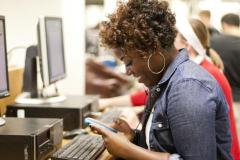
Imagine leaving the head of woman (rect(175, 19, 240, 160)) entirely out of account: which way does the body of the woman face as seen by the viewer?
to the viewer's left

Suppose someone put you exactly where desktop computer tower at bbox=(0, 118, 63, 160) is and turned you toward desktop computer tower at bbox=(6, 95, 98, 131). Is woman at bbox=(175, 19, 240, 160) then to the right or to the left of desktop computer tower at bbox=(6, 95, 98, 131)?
right

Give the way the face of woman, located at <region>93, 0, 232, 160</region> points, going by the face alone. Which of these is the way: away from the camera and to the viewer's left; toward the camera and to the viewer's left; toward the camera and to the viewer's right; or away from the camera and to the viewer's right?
toward the camera and to the viewer's left

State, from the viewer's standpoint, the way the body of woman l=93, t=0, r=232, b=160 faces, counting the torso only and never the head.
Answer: to the viewer's left

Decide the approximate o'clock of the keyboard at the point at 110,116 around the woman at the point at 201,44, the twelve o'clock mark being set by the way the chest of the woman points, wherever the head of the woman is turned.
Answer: The keyboard is roughly at 11 o'clock from the woman.

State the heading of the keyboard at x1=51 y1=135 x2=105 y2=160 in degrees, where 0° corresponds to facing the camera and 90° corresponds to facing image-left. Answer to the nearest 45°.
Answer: approximately 270°

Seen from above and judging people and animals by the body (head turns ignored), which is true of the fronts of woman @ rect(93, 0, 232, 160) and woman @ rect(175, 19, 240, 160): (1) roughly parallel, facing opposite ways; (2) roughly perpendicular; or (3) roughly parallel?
roughly parallel

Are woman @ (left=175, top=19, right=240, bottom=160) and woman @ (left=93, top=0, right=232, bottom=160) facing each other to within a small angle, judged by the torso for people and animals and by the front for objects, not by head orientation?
no

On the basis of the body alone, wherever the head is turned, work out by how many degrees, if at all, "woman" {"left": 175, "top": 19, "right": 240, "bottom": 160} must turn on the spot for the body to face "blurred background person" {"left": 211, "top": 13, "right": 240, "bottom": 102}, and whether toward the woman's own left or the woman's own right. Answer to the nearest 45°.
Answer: approximately 90° to the woman's own right

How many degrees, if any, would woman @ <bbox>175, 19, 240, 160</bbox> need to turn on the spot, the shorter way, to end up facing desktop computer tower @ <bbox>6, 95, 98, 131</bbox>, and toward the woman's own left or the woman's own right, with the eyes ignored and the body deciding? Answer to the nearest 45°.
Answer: approximately 45° to the woman's own left

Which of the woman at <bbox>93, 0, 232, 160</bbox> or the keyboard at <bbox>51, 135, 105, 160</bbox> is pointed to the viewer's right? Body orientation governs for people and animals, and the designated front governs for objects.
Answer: the keyboard

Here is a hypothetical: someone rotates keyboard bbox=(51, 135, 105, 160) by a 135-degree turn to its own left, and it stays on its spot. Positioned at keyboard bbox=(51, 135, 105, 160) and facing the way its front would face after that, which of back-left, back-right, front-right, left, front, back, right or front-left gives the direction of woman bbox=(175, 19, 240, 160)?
right

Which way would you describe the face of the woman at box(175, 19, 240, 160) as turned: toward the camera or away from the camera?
away from the camera

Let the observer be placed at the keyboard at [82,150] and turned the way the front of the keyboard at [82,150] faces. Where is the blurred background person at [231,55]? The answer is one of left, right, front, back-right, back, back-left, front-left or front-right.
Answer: front-left
